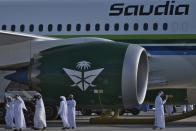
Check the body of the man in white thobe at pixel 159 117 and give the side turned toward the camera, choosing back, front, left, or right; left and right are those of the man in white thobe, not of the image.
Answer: right

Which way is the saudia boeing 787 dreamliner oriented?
to the viewer's right

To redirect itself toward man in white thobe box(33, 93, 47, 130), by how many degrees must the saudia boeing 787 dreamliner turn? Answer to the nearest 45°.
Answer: approximately 135° to its right
